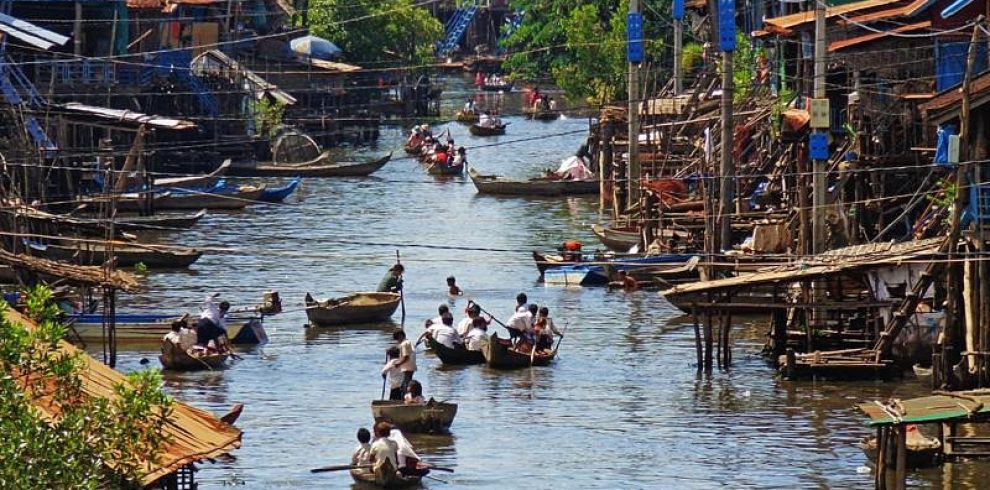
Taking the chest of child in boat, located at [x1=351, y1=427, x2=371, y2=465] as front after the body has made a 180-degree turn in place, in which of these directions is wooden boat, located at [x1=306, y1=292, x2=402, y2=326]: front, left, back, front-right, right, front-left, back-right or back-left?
back

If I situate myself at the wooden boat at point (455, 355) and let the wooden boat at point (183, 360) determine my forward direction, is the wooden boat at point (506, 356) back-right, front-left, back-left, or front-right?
back-left

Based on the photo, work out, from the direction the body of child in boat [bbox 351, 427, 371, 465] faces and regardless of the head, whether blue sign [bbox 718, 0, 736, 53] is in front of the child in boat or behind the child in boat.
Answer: in front

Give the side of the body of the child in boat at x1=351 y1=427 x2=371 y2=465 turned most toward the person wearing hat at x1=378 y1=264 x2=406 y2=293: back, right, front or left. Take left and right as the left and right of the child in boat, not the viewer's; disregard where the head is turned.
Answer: front

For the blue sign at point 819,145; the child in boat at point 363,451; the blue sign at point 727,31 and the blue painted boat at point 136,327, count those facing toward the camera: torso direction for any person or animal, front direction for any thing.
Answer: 2

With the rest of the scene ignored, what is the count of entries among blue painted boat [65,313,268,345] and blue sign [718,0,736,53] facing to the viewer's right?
1

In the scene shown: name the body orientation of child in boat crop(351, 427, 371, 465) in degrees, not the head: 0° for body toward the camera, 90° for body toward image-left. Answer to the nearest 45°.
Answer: approximately 180°

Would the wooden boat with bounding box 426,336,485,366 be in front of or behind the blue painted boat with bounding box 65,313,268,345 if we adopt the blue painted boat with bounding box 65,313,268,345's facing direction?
in front

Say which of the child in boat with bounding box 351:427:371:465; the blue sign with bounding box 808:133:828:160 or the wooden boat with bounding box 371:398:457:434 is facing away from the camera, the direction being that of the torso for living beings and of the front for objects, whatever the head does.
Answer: the child in boat

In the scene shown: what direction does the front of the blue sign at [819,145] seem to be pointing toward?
toward the camera

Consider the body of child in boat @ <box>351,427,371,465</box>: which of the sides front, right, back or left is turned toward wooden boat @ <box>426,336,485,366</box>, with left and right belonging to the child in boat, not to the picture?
front

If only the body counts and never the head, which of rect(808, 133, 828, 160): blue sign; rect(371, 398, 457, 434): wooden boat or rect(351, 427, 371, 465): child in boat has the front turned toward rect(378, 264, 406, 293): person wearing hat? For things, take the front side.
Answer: the child in boat
